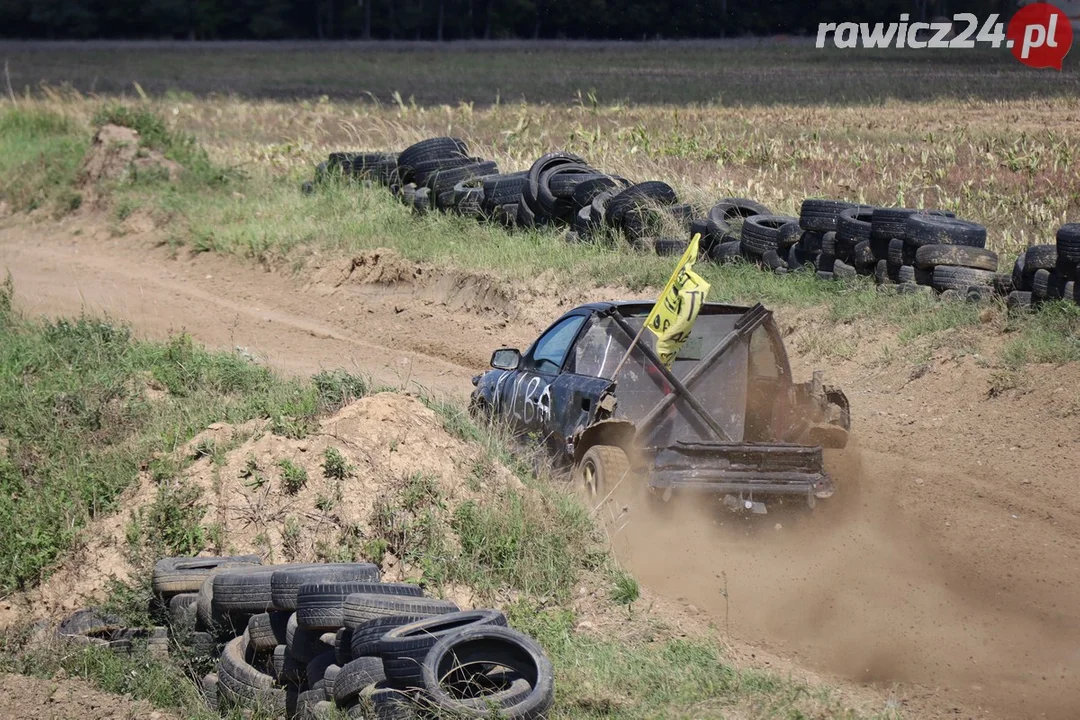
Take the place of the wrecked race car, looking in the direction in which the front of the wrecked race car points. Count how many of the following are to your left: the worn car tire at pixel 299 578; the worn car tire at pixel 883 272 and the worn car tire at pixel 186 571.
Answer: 2

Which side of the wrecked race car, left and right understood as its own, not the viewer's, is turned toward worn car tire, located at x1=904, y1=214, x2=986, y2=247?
right

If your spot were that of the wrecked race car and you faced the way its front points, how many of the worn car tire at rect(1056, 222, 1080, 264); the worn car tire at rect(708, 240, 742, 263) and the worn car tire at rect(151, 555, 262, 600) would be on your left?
1

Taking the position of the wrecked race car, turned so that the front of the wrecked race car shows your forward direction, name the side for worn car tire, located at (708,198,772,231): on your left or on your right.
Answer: on your right

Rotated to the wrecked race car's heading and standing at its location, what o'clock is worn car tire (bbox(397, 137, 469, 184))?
The worn car tire is roughly at 1 o'clock from the wrecked race car.

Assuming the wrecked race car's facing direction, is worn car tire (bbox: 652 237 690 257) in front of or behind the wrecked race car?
in front

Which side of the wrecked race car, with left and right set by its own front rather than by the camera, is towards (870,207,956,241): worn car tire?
right

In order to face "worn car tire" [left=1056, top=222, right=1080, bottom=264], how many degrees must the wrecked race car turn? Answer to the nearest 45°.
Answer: approximately 90° to its right

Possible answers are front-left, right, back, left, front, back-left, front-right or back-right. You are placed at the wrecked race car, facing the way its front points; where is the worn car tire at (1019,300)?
right

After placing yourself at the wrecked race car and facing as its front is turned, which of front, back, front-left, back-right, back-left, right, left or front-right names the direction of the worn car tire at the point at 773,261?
front-right

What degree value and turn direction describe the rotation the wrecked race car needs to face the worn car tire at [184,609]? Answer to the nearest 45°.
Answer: approximately 90° to its left

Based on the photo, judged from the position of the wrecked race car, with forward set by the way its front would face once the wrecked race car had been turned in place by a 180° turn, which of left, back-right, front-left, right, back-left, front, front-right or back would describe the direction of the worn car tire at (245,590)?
right

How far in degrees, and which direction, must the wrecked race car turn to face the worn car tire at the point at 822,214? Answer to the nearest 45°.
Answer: approximately 45° to its right

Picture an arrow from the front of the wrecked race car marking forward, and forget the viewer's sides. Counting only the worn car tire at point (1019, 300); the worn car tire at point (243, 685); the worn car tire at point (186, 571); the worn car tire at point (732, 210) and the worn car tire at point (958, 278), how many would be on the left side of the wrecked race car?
2

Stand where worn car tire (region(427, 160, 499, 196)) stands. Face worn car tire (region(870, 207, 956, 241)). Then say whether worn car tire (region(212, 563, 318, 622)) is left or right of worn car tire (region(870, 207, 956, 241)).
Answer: right

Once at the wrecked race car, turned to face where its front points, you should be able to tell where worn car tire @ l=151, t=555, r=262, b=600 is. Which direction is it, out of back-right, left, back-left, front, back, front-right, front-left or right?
left

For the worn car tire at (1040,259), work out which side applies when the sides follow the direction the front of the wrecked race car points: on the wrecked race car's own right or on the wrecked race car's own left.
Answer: on the wrecked race car's own right

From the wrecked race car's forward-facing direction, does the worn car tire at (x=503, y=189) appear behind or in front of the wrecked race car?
in front

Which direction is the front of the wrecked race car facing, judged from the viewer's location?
facing away from the viewer and to the left of the viewer

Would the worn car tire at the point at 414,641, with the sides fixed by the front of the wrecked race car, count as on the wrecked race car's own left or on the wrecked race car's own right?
on the wrecked race car's own left
